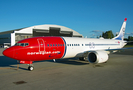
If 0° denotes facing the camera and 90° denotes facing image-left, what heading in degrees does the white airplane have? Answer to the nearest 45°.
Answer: approximately 45°
